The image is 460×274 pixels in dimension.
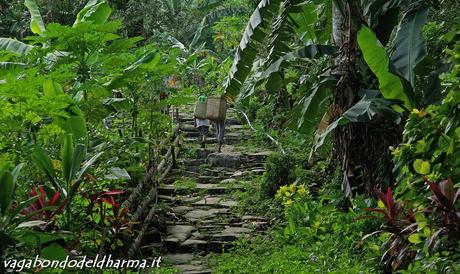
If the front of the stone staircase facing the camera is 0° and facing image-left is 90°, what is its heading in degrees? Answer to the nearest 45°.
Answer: approximately 0°

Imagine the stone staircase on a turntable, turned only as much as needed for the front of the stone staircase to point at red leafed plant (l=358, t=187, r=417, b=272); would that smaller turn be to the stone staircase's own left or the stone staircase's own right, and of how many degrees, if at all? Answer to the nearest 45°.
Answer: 0° — it already faces it
